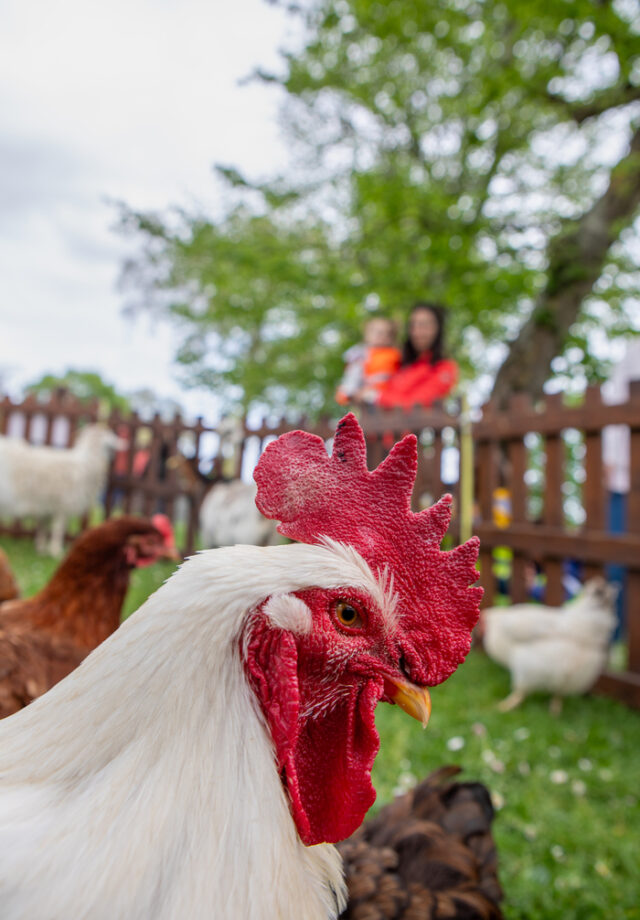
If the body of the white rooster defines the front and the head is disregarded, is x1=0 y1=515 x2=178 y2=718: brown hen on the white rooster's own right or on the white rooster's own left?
on the white rooster's own left

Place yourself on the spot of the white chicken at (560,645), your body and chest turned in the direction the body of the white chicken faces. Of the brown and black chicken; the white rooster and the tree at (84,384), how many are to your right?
2

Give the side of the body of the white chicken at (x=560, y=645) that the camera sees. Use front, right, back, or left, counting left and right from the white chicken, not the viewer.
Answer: right

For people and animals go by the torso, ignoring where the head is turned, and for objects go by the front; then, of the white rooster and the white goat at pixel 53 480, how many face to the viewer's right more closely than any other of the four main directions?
2

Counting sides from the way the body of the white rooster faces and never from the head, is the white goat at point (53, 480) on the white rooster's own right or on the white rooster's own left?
on the white rooster's own left

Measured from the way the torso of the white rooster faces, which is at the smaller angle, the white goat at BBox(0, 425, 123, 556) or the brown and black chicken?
the brown and black chicken

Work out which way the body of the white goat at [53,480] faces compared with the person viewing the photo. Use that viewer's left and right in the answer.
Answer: facing to the right of the viewer

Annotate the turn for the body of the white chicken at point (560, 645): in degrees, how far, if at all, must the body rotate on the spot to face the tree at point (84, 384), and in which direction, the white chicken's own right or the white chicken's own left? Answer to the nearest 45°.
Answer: approximately 135° to the white chicken's own left

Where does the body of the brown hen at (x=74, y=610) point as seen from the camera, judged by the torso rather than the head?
to the viewer's right
